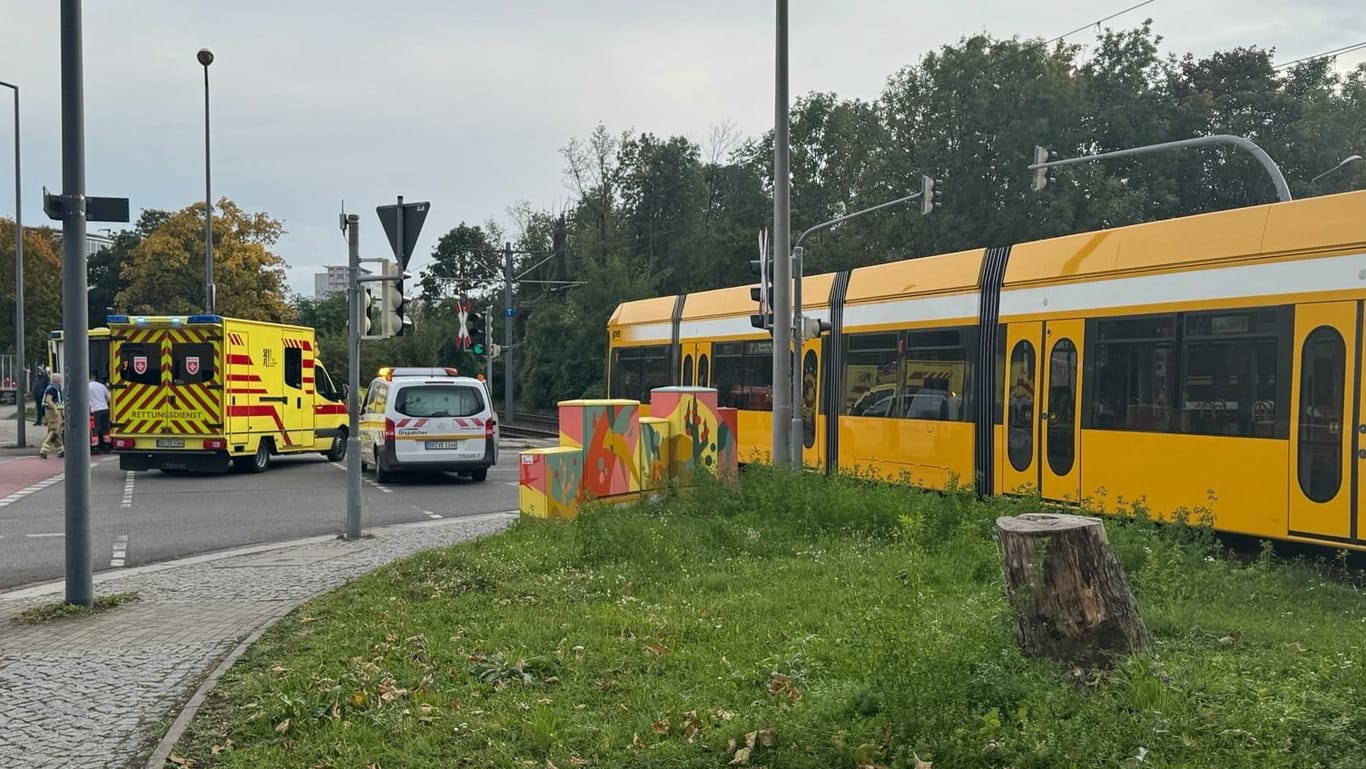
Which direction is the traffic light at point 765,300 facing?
to the viewer's left

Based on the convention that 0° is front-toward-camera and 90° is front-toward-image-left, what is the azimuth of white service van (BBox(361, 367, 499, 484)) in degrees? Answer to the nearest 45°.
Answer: approximately 180°

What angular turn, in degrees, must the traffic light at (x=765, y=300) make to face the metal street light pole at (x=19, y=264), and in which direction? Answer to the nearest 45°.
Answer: approximately 45° to its right

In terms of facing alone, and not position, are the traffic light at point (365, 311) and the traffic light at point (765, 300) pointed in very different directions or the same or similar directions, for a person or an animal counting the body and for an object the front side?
very different directions

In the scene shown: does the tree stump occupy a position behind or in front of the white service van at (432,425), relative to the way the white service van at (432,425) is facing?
behind

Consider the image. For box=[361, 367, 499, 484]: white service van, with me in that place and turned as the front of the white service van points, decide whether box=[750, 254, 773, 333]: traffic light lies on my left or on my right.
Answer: on my right

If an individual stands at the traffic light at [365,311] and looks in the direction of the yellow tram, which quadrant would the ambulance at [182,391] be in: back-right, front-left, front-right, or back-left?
back-left
